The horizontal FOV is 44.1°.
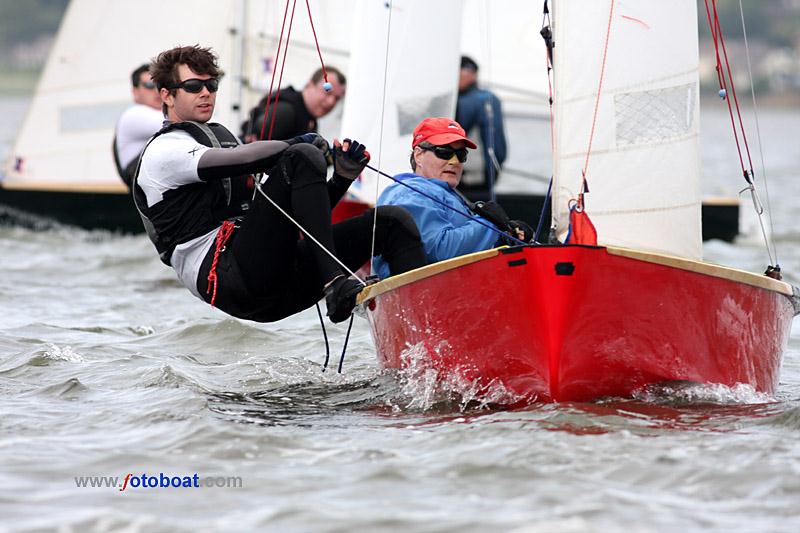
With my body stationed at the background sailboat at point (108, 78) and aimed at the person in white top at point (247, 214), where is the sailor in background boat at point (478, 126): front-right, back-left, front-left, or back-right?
front-left

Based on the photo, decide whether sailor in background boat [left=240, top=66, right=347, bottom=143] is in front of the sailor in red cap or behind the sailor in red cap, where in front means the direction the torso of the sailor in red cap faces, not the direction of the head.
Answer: behind

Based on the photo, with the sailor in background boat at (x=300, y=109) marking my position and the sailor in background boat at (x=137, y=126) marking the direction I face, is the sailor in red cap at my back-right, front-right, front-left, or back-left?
back-left

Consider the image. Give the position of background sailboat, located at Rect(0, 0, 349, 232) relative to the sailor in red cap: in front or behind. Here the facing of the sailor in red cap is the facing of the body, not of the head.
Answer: behind
